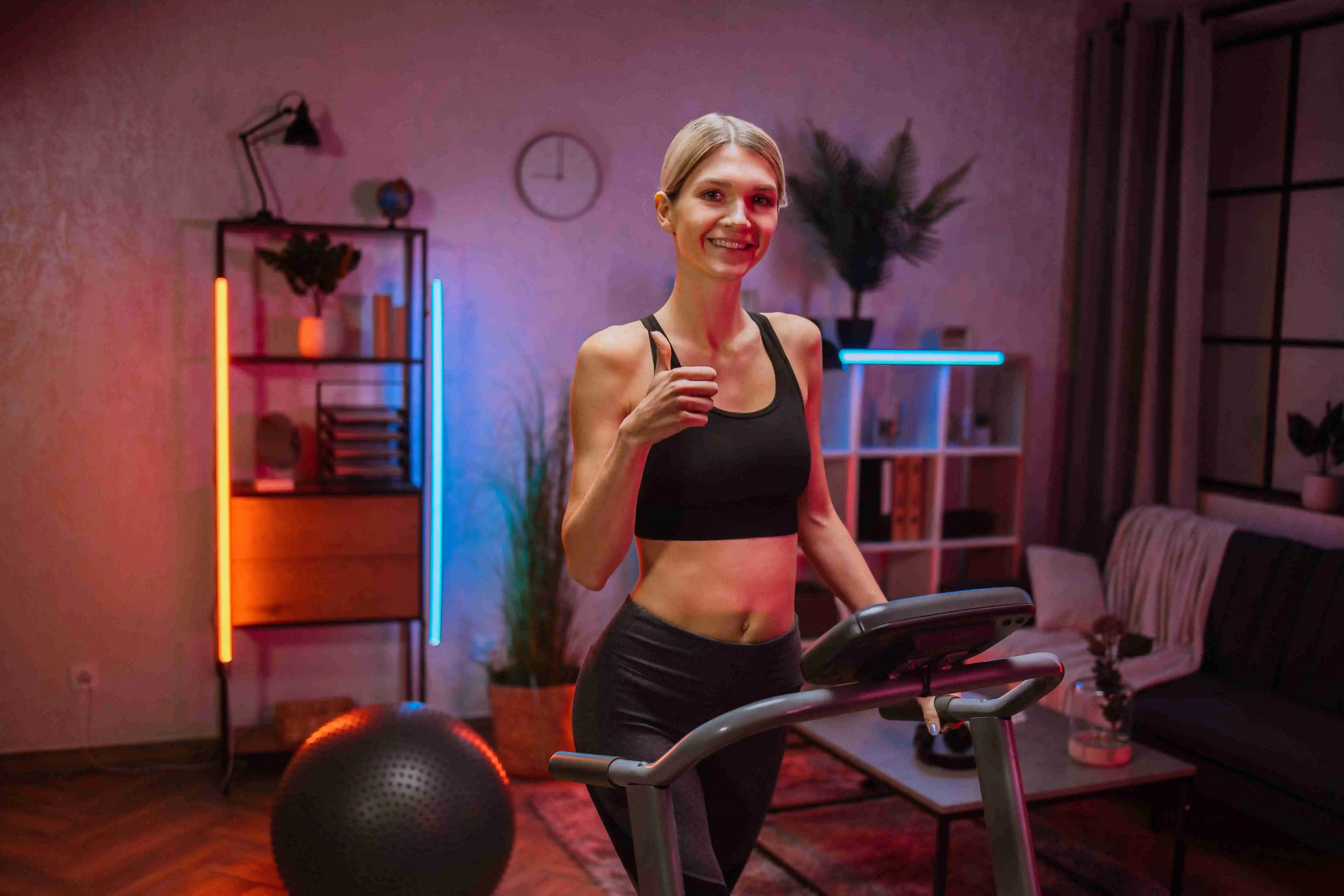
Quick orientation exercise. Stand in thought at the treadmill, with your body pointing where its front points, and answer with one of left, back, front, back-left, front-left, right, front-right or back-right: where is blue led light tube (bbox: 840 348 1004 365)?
back-left

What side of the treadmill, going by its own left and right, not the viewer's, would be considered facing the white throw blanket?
left

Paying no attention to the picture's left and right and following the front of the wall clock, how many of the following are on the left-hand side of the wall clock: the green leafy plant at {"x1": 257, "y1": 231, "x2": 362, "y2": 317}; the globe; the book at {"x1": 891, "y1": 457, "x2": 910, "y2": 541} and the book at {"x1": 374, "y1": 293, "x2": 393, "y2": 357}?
1

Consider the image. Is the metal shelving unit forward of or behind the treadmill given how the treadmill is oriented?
behind

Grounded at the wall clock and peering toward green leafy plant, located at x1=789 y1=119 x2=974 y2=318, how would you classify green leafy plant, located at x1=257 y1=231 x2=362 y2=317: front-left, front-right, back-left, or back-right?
back-right

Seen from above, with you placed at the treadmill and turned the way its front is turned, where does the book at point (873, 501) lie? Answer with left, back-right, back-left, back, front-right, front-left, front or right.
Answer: back-left

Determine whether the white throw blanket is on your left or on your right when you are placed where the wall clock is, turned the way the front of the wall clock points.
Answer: on your left

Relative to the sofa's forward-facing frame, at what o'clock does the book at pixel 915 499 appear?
The book is roughly at 2 o'clock from the sofa.

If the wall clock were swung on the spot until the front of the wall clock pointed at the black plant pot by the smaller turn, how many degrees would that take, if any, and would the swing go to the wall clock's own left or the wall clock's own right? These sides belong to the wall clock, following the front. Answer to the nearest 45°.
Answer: approximately 90° to the wall clock's own left

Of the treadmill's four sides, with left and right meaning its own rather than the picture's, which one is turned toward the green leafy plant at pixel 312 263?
back

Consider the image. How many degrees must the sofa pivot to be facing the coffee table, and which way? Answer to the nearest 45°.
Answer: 0° — it already faces it

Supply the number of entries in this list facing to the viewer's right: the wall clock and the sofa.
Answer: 0

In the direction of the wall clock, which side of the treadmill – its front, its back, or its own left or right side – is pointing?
back

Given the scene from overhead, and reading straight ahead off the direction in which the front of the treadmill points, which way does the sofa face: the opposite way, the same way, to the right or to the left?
to the right

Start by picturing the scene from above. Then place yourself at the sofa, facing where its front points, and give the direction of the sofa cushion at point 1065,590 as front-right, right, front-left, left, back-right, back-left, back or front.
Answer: right

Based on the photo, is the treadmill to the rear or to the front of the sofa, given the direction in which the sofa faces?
to the front

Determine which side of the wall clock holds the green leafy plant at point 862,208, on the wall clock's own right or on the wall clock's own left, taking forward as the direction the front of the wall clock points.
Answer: on the wall clock's own left

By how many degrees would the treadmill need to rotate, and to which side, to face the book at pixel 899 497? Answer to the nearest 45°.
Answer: approximately 135° to its left
